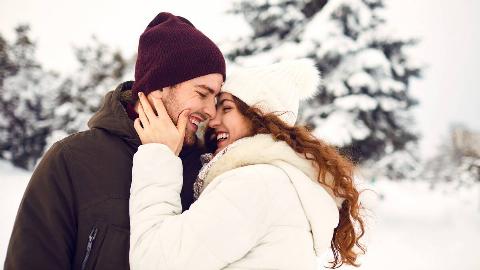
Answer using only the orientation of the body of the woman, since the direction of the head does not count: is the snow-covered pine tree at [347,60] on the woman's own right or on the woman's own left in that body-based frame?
on the woman's own right

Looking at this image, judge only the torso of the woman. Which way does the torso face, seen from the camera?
to the viewer's left

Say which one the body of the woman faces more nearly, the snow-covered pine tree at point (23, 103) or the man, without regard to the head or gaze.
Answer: the man

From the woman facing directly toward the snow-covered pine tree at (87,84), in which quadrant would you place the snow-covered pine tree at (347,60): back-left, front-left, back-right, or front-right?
front-right

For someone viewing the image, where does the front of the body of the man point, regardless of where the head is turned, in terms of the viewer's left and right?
facing to the right of the viewer

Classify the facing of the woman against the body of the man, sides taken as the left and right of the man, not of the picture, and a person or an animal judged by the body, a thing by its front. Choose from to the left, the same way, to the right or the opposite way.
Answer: the opposite way

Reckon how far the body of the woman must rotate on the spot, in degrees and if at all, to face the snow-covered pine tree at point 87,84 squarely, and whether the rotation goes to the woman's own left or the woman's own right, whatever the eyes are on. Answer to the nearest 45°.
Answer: approximately 90° to the woman's own right

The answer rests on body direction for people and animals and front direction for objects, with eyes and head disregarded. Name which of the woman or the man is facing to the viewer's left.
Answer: the woman

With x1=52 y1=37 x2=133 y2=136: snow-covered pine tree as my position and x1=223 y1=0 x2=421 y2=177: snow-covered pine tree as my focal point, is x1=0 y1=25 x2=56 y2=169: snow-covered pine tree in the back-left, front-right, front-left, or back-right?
back-right

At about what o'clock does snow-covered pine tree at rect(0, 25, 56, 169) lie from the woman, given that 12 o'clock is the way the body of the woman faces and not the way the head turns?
The snow-covered pine tree is roughly at 2 o'clock from the woman.

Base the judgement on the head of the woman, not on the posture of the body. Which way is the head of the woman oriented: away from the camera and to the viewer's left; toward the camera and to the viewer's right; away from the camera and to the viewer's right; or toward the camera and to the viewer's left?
toward the camera and to the viewer's left

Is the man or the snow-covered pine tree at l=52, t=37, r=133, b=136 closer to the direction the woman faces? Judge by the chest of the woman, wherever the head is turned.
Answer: the man

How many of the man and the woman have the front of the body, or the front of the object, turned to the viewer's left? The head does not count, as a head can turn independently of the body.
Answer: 1
